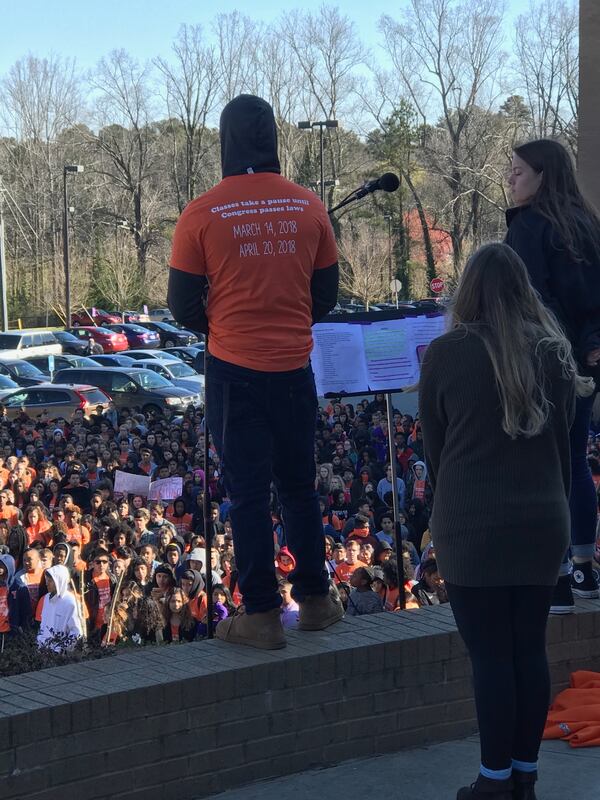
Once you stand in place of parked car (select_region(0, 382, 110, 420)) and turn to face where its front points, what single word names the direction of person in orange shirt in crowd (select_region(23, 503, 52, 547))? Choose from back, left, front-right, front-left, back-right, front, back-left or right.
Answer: back-left

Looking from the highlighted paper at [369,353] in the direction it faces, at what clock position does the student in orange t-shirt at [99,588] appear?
The student in orange t-shirt is roughly at 5 o'clock from the highlighted paper.

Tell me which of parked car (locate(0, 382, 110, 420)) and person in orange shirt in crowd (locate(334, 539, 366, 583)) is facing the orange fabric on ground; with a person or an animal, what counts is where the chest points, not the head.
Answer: the person in orange shirt in crowd

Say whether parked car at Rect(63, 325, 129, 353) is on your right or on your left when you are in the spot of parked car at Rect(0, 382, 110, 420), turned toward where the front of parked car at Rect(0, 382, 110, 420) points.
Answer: on your right

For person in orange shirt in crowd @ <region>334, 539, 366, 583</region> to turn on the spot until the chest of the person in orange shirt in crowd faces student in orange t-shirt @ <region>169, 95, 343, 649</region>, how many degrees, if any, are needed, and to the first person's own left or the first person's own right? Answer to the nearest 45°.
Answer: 0° — they already face them

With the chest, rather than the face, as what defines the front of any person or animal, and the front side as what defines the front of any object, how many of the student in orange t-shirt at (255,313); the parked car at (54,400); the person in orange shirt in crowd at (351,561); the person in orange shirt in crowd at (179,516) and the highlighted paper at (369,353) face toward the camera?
3

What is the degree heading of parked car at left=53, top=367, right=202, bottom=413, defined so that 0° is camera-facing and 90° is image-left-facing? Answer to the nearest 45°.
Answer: approximately 315°

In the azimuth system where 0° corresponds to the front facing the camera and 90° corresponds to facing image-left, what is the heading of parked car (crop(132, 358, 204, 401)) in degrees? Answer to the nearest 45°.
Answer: approximately 315°
